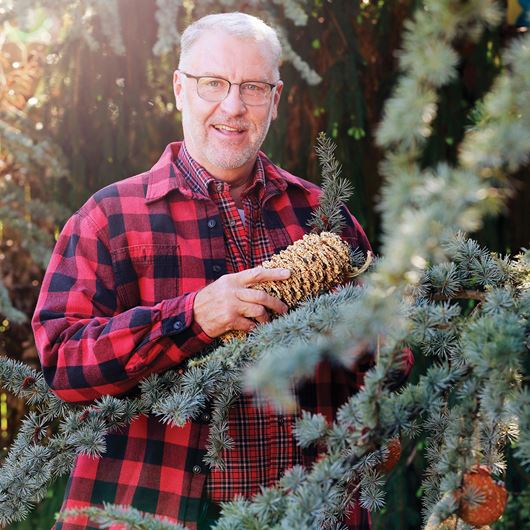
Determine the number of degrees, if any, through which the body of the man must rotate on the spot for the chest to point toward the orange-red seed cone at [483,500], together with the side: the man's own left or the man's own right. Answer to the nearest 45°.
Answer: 0° — they already face it

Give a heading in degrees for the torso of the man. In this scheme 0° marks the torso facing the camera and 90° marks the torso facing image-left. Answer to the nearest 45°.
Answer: approximately 315°
